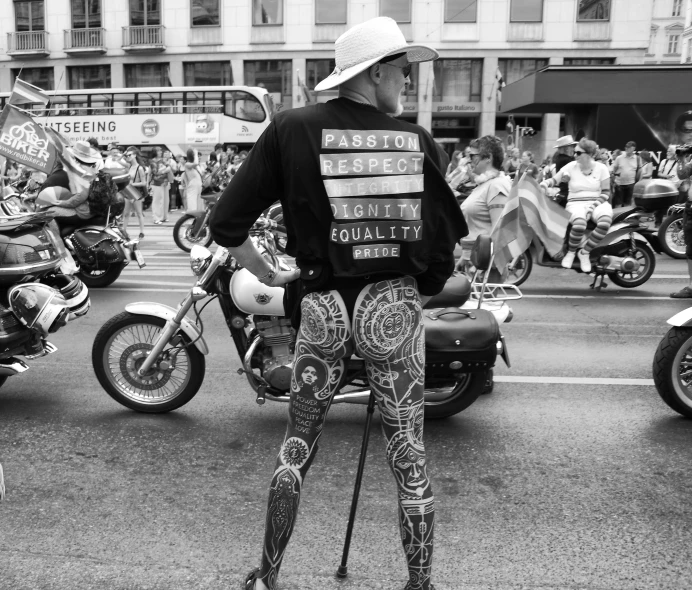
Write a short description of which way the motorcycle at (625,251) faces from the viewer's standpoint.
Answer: facing to the left of the viewer

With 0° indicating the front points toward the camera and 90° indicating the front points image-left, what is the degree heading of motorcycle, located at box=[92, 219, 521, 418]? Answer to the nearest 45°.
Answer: approximately 90°

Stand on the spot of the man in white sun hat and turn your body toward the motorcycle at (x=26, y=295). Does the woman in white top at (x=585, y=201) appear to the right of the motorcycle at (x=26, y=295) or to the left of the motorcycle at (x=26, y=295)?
right

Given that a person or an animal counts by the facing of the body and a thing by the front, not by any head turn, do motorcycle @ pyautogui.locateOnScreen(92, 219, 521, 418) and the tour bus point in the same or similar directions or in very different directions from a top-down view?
very different directions

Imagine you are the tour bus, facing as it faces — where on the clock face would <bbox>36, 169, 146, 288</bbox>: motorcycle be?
The motorcycle is roughly at 3 o'clock from the tour bus.

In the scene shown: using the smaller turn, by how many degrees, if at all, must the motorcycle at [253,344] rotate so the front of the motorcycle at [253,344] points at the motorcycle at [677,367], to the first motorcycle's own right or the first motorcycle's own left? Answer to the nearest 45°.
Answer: approximately 180°

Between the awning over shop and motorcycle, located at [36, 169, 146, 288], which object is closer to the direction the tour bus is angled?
the awning over shop

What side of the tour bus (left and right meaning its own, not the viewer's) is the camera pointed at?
right

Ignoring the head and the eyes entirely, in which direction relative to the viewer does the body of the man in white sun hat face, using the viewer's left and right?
facing away from the viewer
